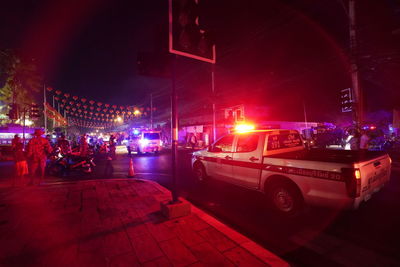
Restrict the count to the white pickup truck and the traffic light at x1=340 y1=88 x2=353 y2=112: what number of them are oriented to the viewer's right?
0

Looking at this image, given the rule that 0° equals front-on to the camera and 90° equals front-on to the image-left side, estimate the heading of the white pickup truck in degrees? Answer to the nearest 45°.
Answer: approximately 135°

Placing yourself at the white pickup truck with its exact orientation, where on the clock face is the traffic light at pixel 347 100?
The traffic light is roughly at 2 o'clock from the white pickup truck.

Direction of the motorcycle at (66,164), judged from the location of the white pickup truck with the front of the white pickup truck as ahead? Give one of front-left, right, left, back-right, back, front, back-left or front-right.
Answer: front-left

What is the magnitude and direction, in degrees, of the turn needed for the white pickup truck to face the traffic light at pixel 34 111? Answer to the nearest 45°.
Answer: approximately 45° to its left

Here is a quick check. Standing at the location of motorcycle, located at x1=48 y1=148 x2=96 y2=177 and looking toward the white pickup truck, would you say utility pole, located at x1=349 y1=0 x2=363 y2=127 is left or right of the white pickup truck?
left

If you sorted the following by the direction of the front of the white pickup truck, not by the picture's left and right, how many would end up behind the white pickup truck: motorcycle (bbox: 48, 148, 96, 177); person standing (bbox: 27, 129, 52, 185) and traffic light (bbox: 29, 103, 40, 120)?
0

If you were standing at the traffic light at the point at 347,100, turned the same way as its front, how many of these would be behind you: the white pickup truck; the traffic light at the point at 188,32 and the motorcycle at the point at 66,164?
0

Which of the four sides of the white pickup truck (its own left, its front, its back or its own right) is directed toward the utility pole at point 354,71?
right

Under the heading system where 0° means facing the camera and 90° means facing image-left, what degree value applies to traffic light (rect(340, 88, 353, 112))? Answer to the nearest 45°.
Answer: approximately 45°

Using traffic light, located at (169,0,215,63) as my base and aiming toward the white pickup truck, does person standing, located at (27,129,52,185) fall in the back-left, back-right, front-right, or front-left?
back-left

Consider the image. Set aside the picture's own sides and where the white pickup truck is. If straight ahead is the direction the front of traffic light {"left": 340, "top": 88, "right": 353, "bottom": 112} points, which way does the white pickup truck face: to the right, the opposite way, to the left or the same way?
to the right

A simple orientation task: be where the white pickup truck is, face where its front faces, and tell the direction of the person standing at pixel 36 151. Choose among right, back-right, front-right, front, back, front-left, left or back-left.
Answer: front-left

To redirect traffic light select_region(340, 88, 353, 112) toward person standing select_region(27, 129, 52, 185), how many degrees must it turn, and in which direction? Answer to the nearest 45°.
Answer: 0° — it already faces them
